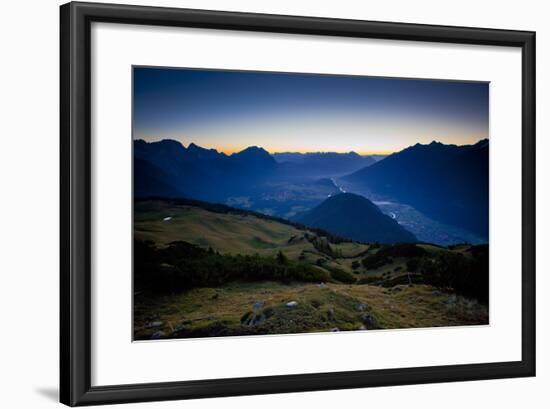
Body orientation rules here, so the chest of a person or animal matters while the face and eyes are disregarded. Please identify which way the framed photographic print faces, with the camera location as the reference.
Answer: facing the viewer and to the right of the viewer
